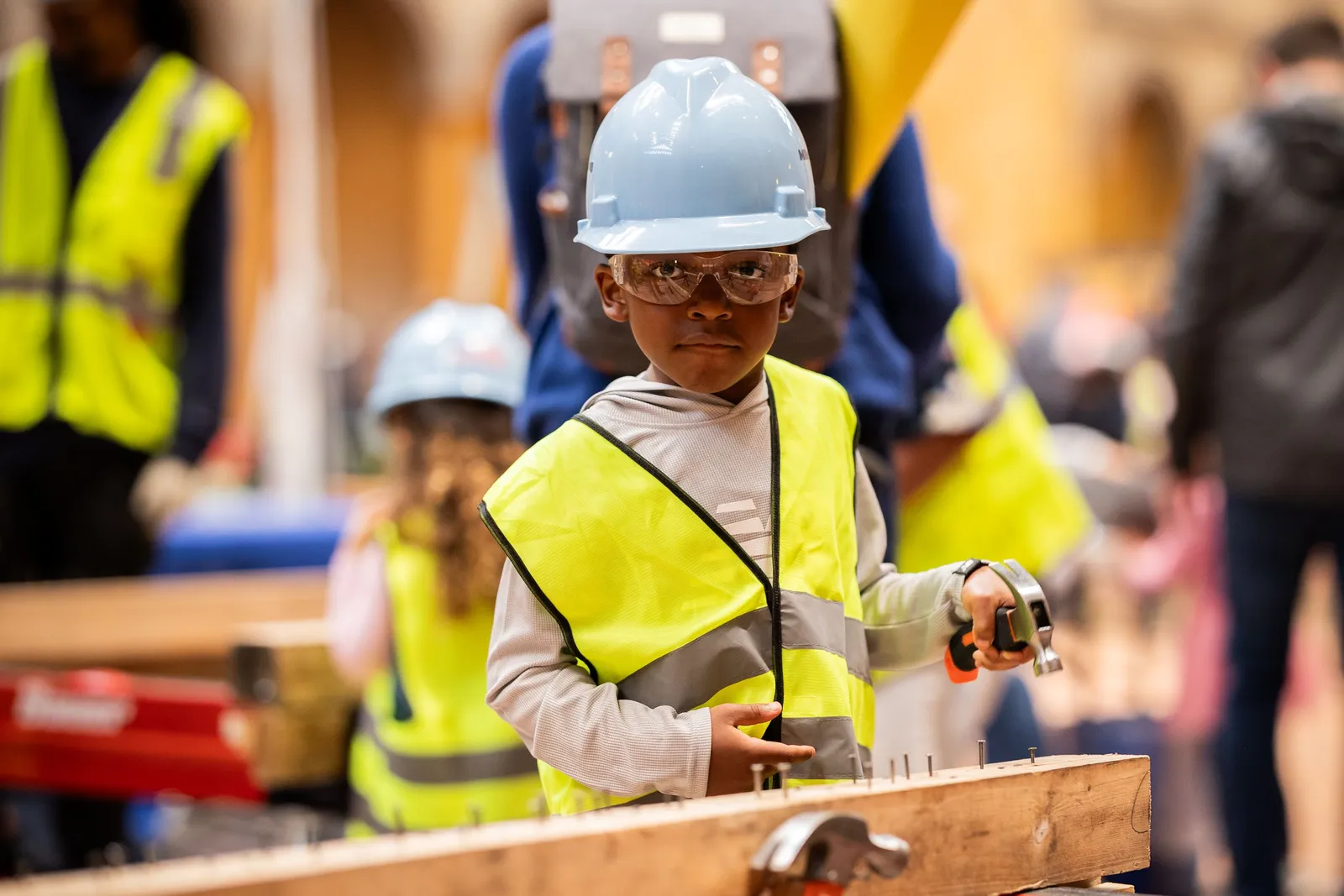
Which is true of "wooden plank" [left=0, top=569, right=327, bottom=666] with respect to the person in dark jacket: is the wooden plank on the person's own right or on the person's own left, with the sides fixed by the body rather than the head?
on the person's own left

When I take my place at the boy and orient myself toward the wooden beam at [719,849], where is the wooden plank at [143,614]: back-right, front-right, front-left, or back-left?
back-right

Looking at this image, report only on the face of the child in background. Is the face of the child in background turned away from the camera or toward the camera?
away from the camera

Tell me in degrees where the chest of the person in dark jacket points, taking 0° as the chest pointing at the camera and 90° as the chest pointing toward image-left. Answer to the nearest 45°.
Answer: approximately 180°

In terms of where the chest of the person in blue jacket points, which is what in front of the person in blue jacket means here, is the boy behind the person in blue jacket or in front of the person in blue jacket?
behind

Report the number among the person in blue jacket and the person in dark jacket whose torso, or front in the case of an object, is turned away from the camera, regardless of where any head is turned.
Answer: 2

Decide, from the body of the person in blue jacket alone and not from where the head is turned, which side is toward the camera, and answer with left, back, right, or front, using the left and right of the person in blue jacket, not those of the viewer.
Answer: back

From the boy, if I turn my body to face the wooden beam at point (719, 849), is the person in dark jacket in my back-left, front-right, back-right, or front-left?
back-left

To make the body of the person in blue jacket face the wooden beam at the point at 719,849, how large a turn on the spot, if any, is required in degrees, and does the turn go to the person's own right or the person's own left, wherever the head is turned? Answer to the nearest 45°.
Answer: approximately 180°

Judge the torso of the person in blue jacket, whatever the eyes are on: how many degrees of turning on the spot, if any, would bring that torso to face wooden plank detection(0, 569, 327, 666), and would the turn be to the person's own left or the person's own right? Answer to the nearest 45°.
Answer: approximately 45° to the person's own left
